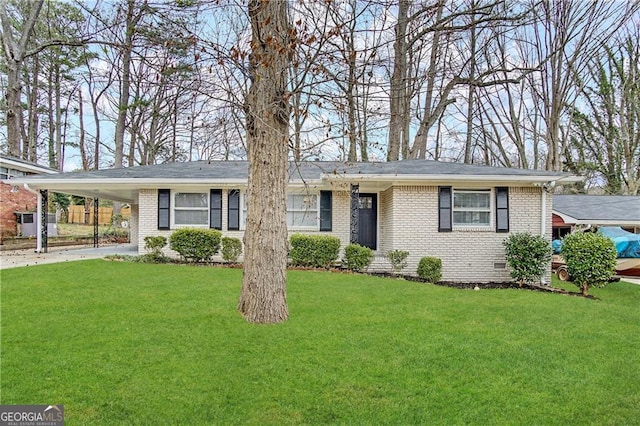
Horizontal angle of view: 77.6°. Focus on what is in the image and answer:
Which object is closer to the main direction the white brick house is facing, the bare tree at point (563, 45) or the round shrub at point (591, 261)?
the round shrub

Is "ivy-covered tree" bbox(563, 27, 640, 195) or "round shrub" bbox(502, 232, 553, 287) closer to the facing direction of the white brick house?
the round shrub

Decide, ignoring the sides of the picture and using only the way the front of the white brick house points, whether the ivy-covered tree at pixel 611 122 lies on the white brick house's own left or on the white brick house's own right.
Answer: on the white brick house's own left

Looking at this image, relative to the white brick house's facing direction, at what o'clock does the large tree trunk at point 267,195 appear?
The large tree trunk is roughly at 1 o'clock from the white brick house.

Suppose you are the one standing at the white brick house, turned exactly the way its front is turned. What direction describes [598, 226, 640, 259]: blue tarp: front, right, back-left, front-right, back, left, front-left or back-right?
left

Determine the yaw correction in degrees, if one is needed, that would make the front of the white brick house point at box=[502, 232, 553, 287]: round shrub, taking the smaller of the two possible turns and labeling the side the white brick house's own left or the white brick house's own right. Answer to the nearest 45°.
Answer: approximately 90° to the white brick house's own left

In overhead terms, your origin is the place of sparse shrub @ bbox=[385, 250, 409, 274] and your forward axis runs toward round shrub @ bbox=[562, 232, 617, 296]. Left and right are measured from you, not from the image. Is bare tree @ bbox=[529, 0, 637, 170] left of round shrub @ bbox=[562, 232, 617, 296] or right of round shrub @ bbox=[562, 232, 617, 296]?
left

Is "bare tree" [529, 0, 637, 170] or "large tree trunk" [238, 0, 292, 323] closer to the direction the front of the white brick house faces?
the large tree trunk

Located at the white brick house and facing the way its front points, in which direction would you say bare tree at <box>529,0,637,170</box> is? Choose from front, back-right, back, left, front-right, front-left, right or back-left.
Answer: back-left

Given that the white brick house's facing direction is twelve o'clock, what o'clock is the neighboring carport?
The neighboring carport is roughly at 8 o'clock from the white brick house.

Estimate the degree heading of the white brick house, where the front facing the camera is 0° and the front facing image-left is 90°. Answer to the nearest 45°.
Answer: approximately 0°
